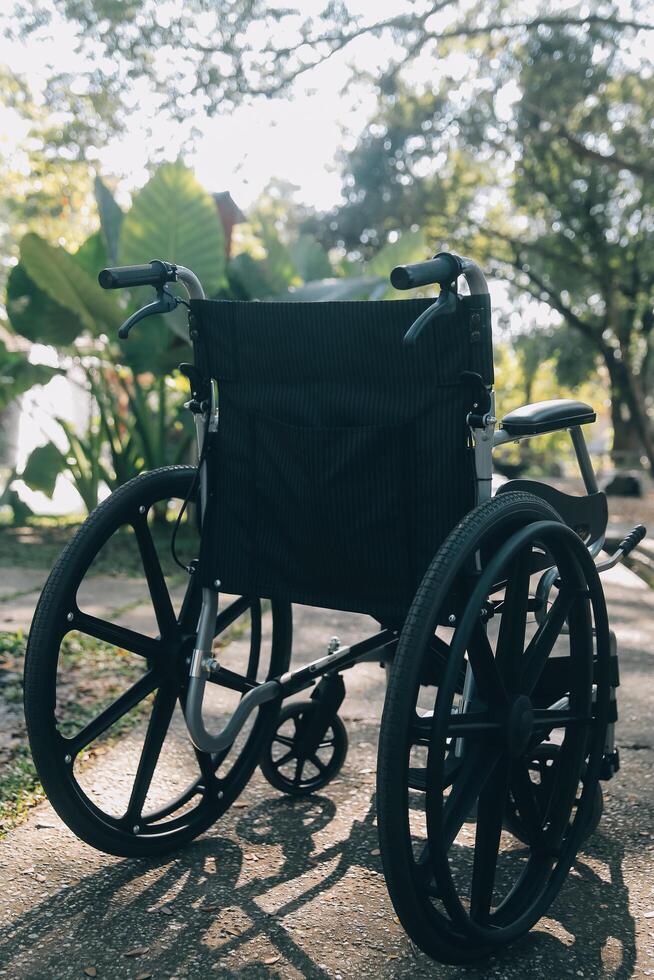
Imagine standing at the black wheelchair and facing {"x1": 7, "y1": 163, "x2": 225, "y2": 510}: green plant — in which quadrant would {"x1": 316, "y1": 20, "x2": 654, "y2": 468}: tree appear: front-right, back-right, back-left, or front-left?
front-right

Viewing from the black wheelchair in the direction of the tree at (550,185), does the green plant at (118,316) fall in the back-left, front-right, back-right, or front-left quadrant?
front-left

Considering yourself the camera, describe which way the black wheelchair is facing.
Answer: facing away from the viewer and to the right of the viewer

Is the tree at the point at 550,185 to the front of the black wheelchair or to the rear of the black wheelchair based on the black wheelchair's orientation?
to the front

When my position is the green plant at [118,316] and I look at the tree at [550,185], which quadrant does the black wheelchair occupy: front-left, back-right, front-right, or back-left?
back-right

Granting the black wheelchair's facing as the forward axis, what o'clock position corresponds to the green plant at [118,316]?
The green plant is roughly at 10 o'clock from the black wheelchair.
